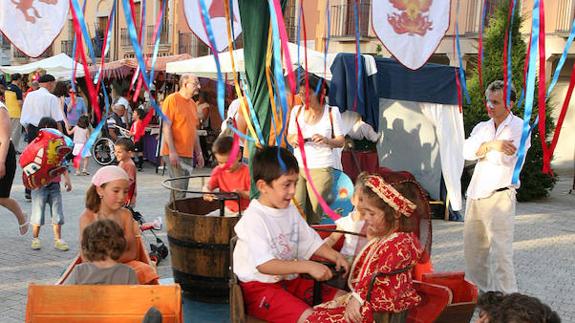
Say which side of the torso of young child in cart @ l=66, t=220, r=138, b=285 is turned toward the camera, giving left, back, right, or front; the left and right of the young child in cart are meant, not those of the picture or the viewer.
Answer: back

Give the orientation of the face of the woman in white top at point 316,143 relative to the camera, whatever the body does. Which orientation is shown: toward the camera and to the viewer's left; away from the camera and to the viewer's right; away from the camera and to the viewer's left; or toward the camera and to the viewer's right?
toward the camera and to the viewer's left

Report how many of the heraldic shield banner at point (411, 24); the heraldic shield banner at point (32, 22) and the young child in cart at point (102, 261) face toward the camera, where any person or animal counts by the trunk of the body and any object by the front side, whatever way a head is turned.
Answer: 2

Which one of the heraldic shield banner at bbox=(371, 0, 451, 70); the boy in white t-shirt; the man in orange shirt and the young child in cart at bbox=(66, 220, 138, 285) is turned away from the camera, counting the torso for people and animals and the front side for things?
the young child in cart

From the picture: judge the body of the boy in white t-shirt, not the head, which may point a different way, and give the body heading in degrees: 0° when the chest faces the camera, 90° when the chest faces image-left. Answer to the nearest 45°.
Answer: approximately 315°

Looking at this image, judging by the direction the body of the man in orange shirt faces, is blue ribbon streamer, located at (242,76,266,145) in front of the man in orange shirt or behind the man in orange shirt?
in front

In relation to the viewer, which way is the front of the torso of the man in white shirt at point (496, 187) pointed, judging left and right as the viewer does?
facing the viewer and to the left of the viewer

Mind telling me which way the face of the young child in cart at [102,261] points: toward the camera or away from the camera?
away from the camera

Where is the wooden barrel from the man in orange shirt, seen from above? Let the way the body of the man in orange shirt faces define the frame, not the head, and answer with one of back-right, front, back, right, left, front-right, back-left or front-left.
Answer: front-right
